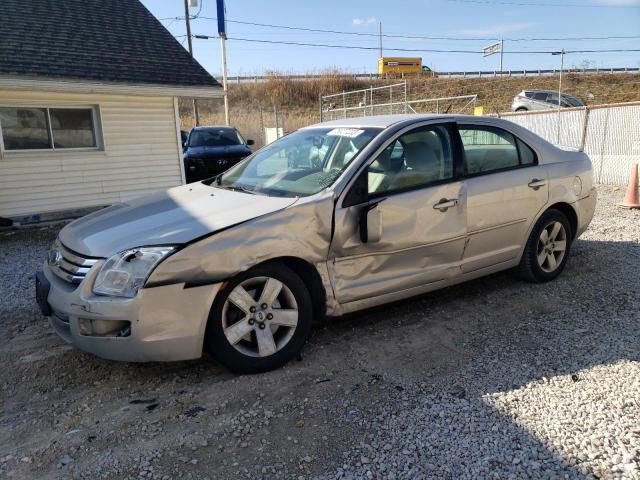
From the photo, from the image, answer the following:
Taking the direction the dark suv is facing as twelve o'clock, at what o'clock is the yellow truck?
The yellow truck is roughly at 7 o'clock from the dark suv.

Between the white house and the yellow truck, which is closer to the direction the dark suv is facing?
the white house

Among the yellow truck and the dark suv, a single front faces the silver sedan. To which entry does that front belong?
the dark suv

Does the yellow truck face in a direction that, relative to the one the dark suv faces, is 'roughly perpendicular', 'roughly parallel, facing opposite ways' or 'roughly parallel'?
roughly perpendicular

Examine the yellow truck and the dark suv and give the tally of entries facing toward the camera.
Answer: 1

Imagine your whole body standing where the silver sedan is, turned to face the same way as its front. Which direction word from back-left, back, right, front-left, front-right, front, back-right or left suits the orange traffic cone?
back

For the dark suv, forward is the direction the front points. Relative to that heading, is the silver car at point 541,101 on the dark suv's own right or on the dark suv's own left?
on the dark suv's own left

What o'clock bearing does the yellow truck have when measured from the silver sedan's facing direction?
The yellow truck is roughly at 5 o'clock from the silver sedan.

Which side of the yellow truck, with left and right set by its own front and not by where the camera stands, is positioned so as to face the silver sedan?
right

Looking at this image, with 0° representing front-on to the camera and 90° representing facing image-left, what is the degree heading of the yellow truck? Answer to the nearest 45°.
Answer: approximately 270°

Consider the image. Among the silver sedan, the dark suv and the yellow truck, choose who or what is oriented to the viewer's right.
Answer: the yellow truck

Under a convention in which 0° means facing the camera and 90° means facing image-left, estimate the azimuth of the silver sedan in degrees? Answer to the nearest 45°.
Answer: approximately 45°

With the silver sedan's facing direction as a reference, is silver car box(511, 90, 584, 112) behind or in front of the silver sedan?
behind
